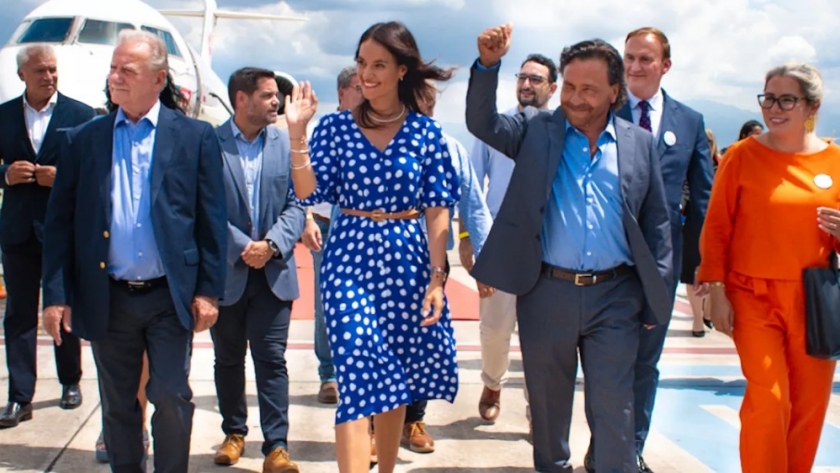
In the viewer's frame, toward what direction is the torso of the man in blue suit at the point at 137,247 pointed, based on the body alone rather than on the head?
toward the camera

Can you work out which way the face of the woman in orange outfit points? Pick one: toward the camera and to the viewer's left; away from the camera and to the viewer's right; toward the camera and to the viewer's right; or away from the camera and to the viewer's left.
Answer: toward the camera and to the viewer's left

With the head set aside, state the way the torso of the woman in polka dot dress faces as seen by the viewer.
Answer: toward the camera

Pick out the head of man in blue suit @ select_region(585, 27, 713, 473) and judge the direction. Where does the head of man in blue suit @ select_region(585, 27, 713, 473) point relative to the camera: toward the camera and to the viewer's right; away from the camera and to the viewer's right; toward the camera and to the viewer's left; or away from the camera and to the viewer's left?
toward the camera and to the viewer's left

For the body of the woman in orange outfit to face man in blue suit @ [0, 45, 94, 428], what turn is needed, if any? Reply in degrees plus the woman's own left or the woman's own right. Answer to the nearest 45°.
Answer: approximately 90° to the woman's own right

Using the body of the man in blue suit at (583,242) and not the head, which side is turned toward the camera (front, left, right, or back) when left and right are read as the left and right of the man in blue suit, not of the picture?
front

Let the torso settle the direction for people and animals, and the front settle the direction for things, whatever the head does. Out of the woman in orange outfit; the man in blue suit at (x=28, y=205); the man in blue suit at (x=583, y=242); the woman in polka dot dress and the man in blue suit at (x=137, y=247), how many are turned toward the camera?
5

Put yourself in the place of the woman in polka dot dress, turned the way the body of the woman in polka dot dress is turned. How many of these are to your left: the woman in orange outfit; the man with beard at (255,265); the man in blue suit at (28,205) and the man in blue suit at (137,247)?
1

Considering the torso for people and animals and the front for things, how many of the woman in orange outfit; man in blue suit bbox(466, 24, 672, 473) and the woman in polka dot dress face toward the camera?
3

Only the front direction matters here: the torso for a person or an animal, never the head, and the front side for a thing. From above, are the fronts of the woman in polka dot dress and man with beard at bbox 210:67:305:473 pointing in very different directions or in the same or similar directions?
same or similar directions

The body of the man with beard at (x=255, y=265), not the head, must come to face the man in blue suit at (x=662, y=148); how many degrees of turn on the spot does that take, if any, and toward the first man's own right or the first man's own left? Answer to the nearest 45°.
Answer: approximately 90° to the first man's own left

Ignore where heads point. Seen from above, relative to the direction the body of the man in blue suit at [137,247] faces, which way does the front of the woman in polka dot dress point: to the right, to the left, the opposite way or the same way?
the same way

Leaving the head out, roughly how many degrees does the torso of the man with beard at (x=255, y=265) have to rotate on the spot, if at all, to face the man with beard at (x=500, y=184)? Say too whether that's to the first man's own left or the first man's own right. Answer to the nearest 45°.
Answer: approximately 90° to the first man's own left
